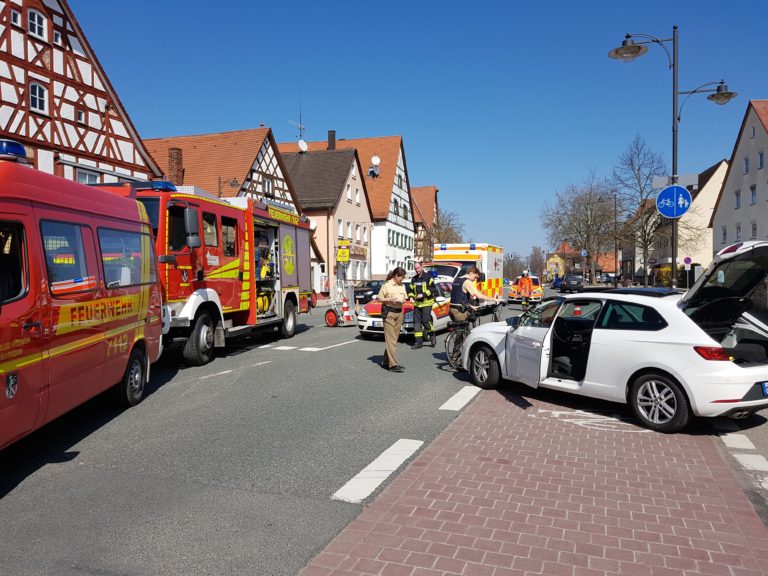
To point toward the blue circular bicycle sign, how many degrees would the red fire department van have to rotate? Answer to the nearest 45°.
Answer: approximately 135° to its left

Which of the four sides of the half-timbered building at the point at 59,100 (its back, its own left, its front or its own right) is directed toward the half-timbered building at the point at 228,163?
left

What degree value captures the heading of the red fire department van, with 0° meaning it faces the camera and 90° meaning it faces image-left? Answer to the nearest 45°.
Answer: approximately 45°

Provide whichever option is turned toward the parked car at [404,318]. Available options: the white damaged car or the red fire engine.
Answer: the white damaged car

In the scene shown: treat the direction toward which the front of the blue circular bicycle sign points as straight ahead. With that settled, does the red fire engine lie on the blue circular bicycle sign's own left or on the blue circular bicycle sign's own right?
on the blue circular bicycle sign's own right

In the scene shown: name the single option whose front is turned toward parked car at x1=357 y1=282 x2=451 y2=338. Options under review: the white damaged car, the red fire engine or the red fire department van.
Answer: the white damaged car

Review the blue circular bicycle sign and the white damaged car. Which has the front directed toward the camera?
the blue circular bicycle sign

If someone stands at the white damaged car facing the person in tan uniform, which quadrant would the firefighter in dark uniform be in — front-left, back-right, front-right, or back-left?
front-right

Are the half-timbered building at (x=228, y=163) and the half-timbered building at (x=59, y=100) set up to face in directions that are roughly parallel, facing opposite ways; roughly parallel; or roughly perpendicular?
roughly parallel

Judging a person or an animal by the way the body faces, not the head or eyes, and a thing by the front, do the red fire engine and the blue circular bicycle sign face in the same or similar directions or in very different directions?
same or similar directions

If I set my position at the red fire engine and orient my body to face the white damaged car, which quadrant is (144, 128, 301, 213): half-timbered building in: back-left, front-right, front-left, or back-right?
back-left

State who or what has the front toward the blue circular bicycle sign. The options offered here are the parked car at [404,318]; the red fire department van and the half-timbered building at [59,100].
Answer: the half-timbered building

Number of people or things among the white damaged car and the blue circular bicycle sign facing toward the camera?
1

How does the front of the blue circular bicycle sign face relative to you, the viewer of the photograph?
facing the viewer

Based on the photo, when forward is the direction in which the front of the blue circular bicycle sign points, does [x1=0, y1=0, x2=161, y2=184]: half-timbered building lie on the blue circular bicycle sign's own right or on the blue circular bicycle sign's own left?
on the blue circular bicycle sign's own right

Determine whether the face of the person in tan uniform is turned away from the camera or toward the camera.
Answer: toward the camera

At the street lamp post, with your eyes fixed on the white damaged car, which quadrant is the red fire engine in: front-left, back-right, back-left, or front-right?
front-right

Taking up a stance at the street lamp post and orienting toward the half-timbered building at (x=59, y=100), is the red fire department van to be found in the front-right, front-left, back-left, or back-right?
front-left

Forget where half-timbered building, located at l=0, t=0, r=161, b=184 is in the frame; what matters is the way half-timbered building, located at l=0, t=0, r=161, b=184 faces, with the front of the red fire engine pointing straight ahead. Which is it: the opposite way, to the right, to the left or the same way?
to the left
